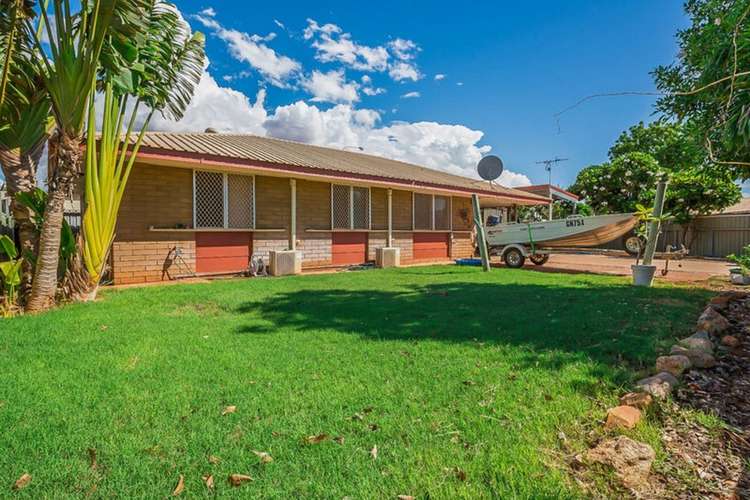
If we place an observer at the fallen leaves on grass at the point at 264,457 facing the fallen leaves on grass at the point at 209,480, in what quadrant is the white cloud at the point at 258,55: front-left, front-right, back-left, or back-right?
back-right

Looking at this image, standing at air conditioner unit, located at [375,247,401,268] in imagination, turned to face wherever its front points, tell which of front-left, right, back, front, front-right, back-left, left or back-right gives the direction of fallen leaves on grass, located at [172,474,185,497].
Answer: front-right

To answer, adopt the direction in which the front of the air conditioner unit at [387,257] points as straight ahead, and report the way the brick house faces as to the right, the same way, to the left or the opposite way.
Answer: the same way

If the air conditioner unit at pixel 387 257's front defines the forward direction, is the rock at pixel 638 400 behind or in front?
in front

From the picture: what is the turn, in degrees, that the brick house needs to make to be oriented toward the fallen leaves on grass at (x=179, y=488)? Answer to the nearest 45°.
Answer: approximately 45° to its right

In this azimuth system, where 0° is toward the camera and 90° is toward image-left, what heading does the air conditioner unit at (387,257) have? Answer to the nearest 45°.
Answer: approximately 315°

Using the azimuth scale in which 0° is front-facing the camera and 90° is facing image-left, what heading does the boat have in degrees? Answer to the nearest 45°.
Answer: approximately 270°

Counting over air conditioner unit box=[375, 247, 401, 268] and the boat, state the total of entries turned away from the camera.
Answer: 0

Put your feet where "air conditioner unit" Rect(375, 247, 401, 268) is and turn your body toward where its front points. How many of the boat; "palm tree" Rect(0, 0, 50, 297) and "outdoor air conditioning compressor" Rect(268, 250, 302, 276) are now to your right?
2

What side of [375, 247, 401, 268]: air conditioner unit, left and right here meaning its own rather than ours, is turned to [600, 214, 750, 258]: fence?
left

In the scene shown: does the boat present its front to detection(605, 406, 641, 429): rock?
no

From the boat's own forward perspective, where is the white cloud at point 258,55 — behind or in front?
behind

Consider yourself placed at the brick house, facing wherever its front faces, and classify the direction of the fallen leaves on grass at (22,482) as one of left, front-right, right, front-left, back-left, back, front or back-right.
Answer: front-right

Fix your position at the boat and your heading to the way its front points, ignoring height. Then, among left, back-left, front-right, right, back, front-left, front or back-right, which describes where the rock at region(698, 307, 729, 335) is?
right

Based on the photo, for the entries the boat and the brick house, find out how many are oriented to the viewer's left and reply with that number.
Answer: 0

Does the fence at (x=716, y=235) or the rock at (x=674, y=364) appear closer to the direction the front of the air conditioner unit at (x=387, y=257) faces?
the rock

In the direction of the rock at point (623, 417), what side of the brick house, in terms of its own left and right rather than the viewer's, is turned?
front
